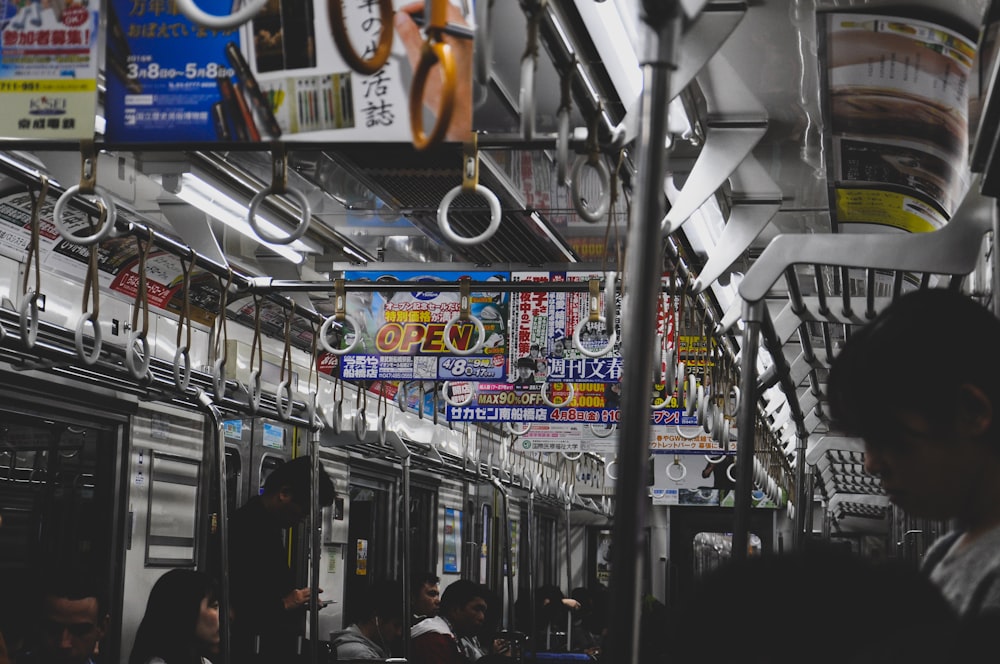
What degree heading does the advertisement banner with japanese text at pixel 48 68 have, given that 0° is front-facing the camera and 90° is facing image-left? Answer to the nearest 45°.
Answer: approximately 0°

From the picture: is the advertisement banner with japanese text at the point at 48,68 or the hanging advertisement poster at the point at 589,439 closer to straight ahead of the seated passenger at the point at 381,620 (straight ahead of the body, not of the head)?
the hanging advertisement poster

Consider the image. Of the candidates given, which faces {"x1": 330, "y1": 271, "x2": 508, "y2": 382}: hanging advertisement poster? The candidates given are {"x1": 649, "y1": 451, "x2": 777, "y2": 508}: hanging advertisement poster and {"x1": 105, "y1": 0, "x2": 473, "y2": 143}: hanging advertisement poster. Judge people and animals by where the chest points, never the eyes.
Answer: {"x1": 649, "y1": 451, "x2": 777, "y2": 508}: hanging advertisement poster

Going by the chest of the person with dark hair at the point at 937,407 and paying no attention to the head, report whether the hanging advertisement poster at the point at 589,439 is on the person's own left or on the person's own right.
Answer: on the person's own right

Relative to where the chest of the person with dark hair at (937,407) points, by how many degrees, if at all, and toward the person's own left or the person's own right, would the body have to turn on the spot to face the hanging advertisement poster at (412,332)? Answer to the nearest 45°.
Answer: approximately 45° to the person's own right

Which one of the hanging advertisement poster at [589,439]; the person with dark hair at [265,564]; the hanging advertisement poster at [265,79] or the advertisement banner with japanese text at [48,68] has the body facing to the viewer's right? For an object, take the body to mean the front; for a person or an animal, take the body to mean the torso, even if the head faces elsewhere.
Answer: the person with dark hair

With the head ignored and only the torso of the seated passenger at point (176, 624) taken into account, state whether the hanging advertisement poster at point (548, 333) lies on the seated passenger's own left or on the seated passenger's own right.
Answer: on the seated passenger's own left

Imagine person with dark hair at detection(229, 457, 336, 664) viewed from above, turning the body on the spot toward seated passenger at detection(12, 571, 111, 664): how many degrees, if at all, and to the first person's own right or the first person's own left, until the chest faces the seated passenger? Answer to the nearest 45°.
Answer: approximately 135° to the first person's own right

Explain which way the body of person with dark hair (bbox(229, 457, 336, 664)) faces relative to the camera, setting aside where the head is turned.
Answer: to the viewer's right

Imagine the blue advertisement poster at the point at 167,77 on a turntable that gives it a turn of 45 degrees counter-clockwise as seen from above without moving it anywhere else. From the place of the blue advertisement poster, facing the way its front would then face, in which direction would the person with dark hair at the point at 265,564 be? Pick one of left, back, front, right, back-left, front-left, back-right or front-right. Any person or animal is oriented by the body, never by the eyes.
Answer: back-left

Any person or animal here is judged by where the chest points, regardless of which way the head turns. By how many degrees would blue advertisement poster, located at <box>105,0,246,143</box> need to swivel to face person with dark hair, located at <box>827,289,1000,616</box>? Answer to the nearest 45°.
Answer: approximately 45° to its left

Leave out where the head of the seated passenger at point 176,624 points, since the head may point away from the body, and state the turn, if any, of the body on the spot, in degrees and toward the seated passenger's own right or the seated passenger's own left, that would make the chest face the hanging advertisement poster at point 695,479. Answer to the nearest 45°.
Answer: approximately 45° to the seated passenger's own left

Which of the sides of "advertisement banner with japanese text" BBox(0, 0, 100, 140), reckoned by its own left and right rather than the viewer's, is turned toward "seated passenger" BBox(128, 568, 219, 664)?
back
